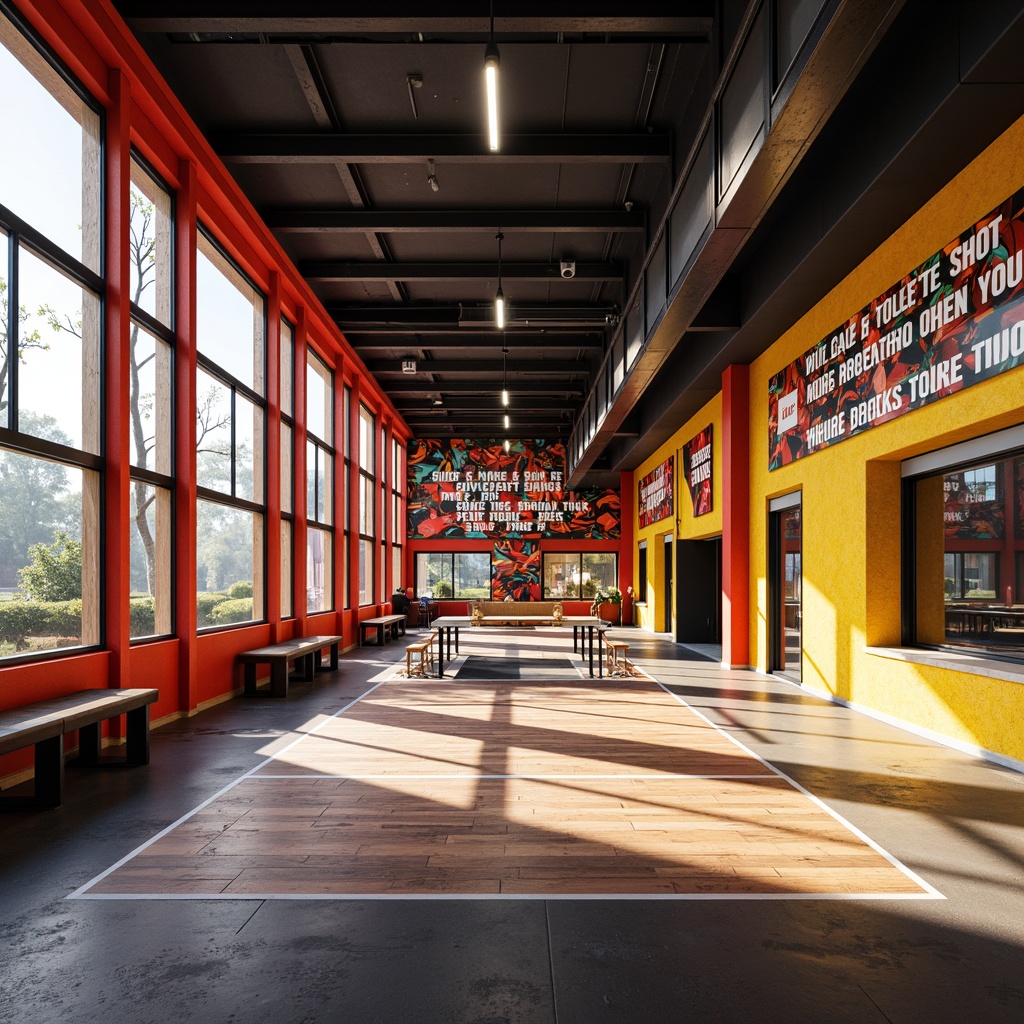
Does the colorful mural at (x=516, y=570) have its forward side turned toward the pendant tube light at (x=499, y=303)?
yes

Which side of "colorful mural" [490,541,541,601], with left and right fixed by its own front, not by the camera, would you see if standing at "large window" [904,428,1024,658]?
front

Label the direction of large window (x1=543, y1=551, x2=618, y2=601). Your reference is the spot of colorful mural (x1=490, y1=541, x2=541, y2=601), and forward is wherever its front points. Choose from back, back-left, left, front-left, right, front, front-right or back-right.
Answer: left

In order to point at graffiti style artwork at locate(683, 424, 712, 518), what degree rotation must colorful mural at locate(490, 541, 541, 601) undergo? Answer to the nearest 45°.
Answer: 0° — it already faces it

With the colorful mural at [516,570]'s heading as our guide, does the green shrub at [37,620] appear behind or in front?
in front

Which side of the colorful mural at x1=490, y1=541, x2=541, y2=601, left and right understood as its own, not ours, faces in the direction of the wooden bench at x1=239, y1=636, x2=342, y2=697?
front

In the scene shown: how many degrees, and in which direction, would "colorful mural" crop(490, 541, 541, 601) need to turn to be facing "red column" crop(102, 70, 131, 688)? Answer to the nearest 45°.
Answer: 0° — it already faces it

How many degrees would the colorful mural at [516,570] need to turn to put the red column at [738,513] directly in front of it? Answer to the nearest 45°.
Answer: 0° — it already faces it

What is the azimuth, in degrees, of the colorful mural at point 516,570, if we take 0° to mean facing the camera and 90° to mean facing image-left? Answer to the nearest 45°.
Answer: approximately 0°
